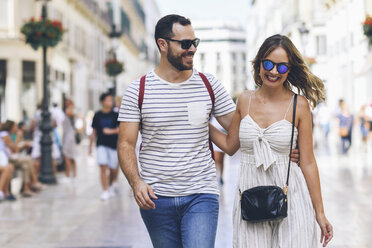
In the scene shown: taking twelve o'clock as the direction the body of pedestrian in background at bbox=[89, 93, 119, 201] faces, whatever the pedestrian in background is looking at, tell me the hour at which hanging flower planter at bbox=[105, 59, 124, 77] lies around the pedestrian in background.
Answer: The hanging flower planter is roughly at 6 o'clock from the pedestrian in background.

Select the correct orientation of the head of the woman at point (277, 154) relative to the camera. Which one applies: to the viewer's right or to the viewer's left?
to the viewer's left

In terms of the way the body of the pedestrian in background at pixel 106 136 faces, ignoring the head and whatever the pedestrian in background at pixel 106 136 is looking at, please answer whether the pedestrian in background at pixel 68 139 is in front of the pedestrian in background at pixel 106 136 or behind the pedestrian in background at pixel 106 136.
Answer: behind

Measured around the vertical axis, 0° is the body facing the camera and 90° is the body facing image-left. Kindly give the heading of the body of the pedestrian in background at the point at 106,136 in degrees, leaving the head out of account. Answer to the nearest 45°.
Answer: approximately 0°

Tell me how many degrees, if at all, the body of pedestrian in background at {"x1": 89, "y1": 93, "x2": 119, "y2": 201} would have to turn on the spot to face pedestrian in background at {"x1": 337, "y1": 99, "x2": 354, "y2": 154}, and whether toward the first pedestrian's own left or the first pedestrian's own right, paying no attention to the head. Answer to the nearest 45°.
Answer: approximately 135° to the first pedestrian's own left
